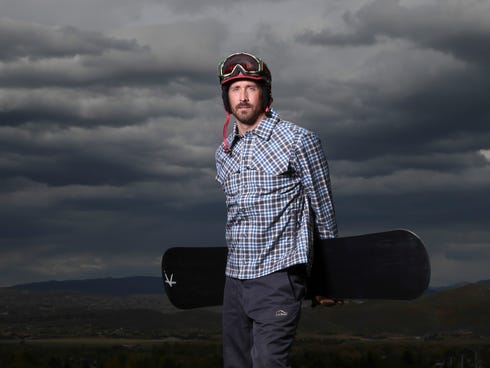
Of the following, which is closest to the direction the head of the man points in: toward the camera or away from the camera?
toward the camera

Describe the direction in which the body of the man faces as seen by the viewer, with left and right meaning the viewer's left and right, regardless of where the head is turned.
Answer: facing the viewer and to the left of the viewer
